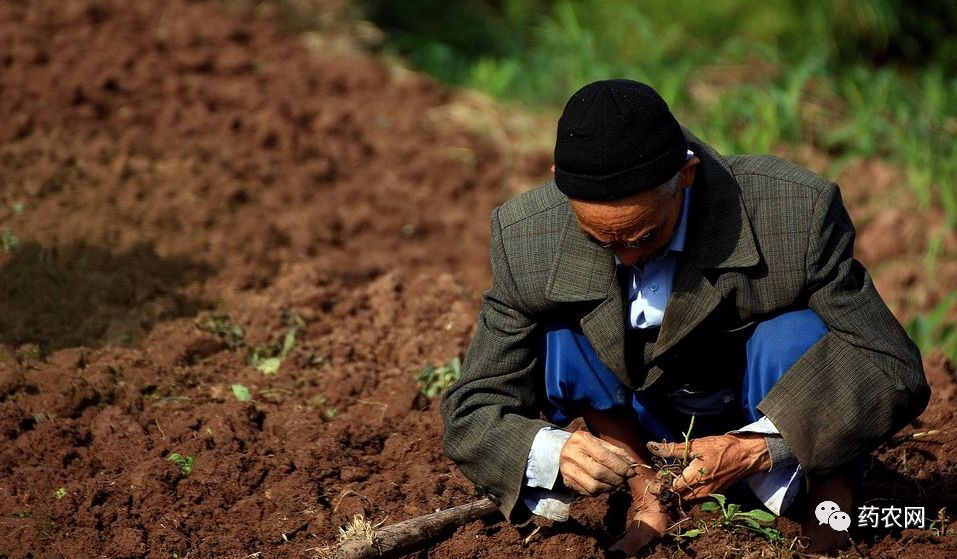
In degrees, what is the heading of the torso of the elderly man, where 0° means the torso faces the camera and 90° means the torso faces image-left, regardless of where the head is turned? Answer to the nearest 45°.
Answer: approximately 0°

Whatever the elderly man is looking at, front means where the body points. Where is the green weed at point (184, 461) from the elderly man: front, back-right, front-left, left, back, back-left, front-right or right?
right

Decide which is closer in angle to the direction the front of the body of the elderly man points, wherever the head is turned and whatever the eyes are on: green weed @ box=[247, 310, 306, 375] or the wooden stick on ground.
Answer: the wooden stick on ground

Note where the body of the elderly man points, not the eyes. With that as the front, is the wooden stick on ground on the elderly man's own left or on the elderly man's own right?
on the elderly man's own right

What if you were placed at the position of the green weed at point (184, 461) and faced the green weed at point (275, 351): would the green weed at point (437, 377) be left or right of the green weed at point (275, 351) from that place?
right

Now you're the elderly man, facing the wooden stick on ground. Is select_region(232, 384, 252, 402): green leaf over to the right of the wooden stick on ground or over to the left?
right

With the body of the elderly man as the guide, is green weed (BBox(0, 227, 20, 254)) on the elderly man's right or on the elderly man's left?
on the elderly man's right
